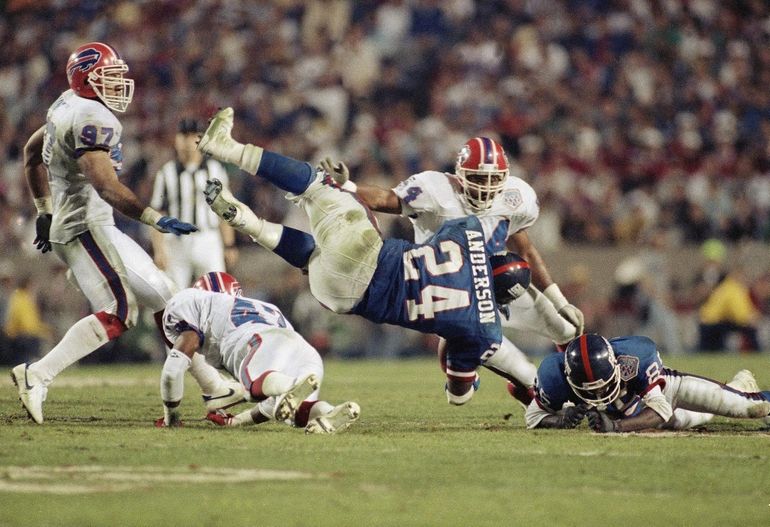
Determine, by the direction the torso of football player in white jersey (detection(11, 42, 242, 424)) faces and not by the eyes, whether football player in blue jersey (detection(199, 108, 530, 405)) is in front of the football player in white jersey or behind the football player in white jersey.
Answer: in front

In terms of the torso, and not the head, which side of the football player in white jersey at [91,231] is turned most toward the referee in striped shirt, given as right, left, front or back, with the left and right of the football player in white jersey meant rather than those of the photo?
left

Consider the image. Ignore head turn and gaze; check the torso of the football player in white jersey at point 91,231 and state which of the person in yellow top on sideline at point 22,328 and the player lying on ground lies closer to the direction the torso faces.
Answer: the player lying on ground

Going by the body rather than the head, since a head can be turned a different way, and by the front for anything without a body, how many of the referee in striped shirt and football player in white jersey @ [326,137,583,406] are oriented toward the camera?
2

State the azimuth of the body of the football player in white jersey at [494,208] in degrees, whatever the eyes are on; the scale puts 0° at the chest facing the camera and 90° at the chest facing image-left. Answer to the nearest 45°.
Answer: approximately 0°

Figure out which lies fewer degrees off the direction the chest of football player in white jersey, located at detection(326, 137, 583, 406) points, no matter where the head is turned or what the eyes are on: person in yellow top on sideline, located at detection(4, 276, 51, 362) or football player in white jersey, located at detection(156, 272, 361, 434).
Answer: the football player in white jersey

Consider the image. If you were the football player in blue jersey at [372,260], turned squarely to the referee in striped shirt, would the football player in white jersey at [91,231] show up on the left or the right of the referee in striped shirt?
left

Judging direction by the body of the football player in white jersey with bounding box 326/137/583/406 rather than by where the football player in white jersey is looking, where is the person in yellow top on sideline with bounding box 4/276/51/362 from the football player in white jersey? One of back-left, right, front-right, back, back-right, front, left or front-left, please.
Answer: back-right

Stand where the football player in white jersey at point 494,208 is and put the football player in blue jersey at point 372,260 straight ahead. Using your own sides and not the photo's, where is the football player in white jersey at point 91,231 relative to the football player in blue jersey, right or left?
right

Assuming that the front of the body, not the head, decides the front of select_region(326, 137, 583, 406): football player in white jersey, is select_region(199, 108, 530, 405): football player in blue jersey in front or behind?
in front

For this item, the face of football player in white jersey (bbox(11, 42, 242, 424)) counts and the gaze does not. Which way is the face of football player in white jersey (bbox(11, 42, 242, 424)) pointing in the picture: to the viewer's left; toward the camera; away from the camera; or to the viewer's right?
to the viewer's right

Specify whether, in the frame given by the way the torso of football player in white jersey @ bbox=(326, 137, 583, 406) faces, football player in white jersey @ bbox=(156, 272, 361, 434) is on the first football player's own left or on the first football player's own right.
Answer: on the first football player's own right
